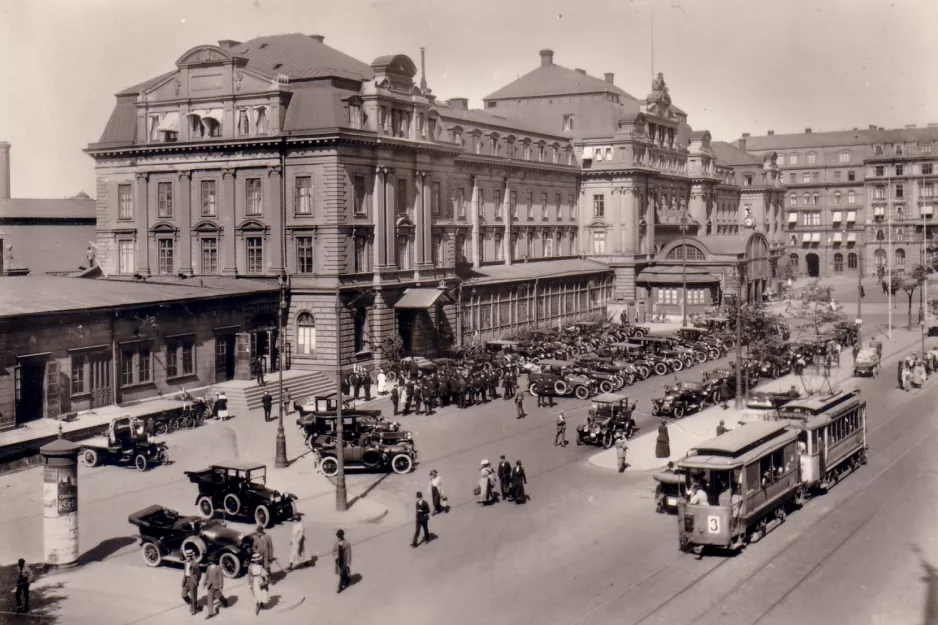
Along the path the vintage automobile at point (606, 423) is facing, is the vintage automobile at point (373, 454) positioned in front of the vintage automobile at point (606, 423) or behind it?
in front

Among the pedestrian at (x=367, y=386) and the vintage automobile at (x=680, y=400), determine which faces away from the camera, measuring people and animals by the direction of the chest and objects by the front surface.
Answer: the pedestrian

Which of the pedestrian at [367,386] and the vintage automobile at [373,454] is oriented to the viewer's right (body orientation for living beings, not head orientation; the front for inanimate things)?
the vintage automobile

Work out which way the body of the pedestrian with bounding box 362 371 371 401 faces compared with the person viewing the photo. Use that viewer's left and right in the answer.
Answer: facing away from the viewer

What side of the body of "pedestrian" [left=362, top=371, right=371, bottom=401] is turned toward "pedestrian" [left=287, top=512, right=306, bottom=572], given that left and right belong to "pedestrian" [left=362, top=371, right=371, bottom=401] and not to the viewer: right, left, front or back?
back

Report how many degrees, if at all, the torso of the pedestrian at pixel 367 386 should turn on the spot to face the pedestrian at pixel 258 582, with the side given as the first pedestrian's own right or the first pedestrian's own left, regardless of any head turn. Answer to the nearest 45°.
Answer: approximately 180°

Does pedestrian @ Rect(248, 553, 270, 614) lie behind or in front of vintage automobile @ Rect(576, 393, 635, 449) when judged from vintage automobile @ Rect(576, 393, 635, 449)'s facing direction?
in front

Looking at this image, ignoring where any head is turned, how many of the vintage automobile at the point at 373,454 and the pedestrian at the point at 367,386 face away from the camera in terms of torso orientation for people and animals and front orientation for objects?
1

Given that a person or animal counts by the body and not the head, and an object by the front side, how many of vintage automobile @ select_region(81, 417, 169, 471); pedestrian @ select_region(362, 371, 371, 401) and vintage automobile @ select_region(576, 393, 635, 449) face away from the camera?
1

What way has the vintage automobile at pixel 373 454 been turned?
to the viewer's right

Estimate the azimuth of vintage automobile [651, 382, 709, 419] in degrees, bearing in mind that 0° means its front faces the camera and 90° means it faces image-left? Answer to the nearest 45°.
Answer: approximately 45°

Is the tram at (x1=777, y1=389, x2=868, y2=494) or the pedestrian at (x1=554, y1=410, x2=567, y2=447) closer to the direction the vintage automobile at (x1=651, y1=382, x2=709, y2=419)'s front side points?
the pedestrian
